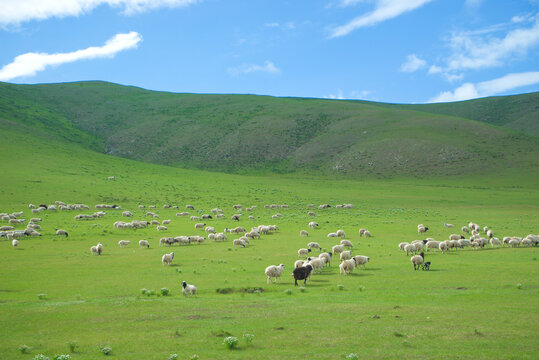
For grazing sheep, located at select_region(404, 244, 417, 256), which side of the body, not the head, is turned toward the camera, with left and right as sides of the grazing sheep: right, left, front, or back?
left

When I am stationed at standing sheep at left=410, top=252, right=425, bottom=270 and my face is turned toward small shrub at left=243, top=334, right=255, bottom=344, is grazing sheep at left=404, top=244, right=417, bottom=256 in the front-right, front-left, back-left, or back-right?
back-right

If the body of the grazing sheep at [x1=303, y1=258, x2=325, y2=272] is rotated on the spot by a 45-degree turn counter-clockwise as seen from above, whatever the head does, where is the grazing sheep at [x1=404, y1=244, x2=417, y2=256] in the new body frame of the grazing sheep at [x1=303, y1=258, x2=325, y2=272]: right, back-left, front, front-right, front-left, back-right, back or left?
back

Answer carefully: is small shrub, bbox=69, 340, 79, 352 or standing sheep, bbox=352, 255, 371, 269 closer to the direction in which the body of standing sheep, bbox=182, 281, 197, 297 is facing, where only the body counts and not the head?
the small shrub

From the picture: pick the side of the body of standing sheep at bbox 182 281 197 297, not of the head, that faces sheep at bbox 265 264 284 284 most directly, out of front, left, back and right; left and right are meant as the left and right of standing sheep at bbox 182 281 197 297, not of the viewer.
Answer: back

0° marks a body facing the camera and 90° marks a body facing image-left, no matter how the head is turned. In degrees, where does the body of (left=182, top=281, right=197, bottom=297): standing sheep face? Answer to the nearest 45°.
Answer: approximately 45°

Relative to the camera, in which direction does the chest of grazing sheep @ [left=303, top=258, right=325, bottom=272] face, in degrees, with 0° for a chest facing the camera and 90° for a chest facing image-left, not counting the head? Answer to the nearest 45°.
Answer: approximately 90°
